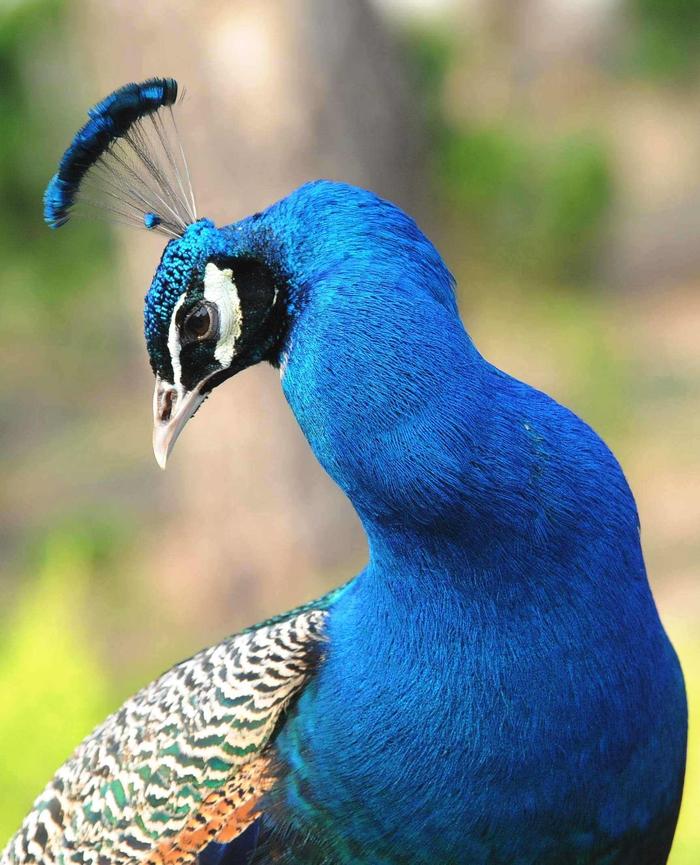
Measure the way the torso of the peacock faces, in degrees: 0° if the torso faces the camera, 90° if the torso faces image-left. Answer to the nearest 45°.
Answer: approximately 315°
